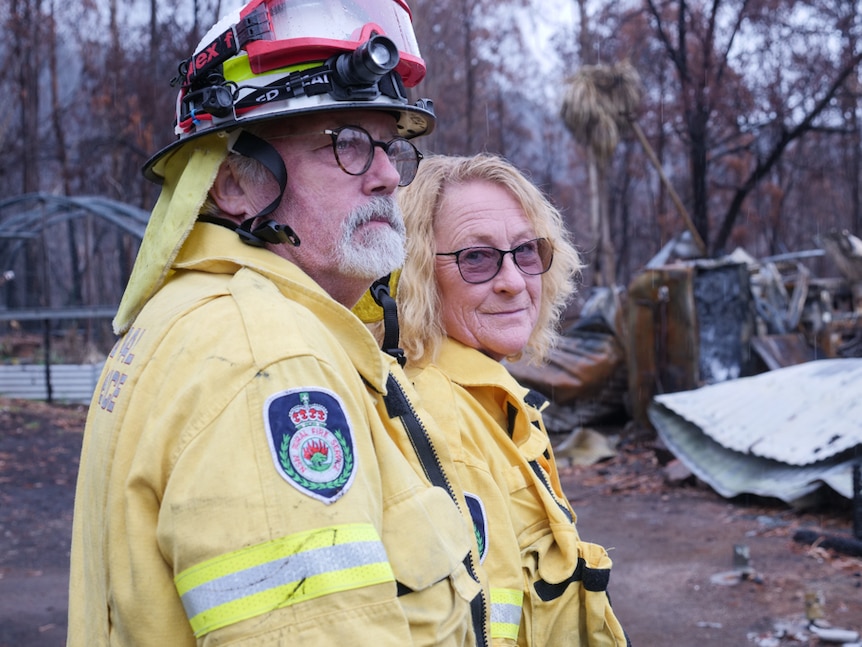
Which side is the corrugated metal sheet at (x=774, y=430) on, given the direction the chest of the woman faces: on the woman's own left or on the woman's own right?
on the woman's own left

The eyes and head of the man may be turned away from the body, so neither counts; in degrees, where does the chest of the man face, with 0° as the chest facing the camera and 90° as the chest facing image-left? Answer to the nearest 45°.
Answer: approximately 270°

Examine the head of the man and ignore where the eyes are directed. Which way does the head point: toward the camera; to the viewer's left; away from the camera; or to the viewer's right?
to the viewer's right

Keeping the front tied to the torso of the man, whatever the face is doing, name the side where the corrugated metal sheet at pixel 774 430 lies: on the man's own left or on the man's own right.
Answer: on the man's own left

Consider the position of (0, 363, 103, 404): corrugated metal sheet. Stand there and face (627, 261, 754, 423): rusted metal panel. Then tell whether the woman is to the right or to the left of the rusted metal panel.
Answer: right

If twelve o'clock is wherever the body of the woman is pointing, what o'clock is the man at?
The man is roughly at 4 o'clock from the woman.

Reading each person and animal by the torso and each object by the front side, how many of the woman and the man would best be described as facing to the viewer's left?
0
